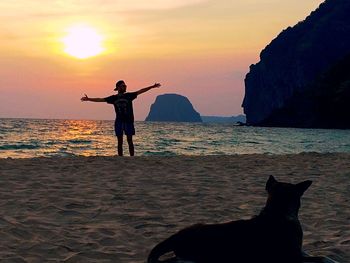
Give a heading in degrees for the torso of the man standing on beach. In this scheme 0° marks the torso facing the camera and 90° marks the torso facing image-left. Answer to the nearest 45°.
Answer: approximately 0°

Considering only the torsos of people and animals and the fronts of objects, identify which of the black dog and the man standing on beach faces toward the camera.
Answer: the man standing on beach

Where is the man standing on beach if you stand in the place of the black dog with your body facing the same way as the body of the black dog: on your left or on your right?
on your left

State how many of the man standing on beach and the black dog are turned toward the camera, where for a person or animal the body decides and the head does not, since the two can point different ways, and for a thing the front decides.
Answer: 1

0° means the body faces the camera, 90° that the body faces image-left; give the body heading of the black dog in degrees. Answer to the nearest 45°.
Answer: approximately 270°

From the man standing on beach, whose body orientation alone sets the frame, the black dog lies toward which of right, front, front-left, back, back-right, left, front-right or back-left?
front
